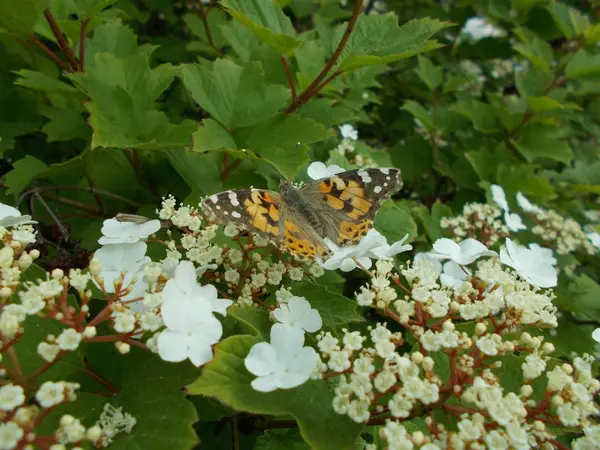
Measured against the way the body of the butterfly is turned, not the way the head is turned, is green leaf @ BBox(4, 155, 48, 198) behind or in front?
in front

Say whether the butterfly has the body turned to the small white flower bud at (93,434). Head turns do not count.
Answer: no

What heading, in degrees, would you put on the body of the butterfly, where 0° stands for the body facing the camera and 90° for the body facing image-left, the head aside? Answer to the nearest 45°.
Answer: approximately 135°

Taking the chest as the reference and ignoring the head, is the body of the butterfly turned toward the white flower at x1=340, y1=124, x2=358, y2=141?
no

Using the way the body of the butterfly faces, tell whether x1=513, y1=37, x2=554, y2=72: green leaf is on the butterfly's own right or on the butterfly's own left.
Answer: on the butterfly's own right

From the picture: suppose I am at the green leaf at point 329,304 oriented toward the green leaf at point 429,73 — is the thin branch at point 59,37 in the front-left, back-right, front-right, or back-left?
front-left

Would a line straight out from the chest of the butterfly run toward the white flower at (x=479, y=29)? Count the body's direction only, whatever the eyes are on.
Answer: no

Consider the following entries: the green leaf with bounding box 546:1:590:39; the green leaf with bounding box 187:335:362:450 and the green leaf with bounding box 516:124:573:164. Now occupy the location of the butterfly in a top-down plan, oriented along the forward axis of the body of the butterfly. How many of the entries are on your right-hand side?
2

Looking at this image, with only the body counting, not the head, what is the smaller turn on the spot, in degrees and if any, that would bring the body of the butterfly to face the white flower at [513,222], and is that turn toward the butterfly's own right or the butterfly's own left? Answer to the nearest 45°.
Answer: approximately 90° to the butterfly's own right
